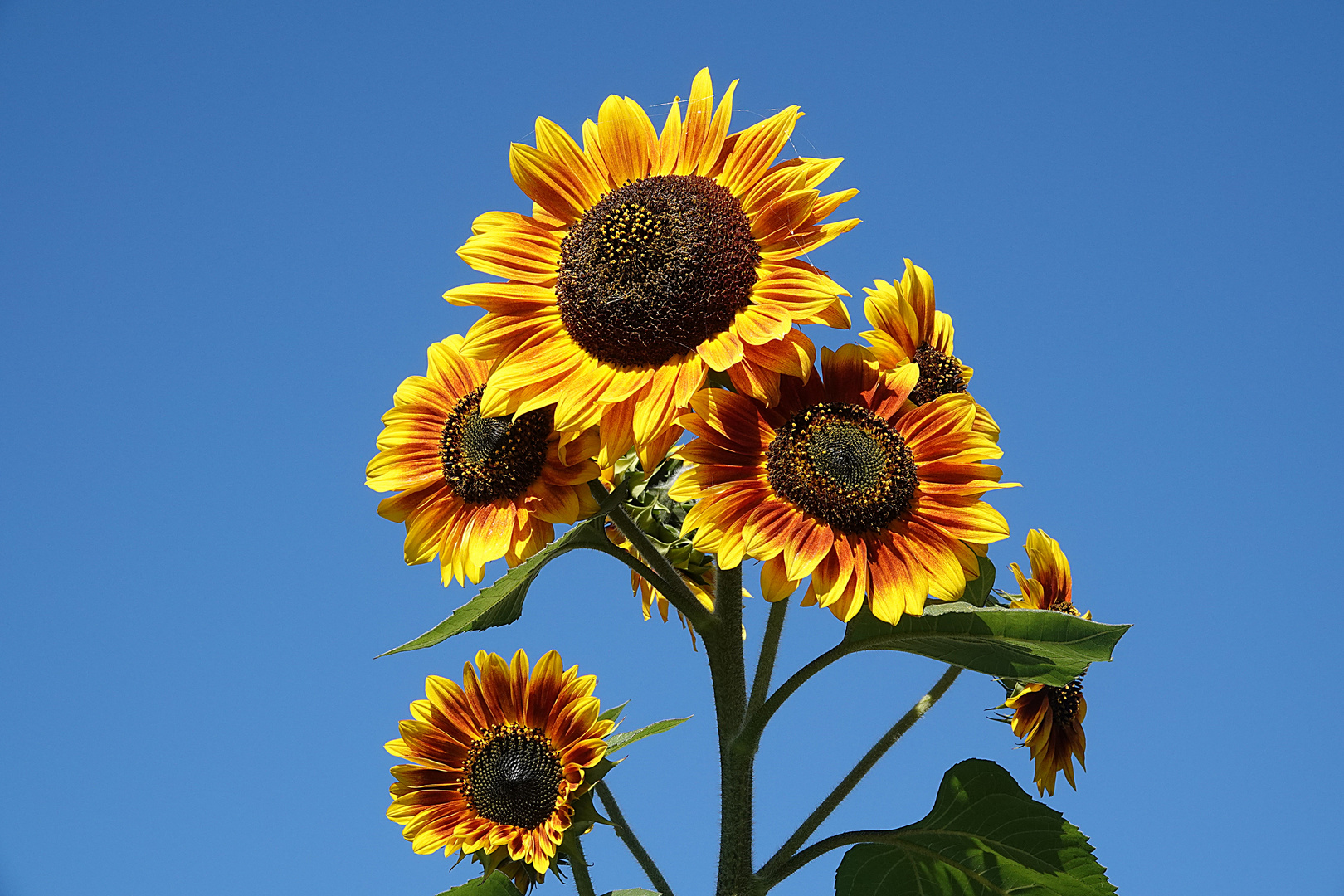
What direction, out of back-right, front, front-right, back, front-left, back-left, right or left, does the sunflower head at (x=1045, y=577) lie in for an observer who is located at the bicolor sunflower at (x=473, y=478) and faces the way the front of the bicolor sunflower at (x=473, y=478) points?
back-left

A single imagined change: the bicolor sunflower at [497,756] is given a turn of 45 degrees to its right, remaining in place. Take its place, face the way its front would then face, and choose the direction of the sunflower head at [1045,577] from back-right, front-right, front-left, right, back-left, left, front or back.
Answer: back-left

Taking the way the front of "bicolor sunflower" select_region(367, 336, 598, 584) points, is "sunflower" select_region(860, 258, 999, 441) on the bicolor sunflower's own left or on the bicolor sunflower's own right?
on the bicolor sunflower's own left

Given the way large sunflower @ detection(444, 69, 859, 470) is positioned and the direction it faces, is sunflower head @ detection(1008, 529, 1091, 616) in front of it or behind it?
behind

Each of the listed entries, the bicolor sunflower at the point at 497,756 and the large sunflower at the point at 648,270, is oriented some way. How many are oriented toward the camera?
2

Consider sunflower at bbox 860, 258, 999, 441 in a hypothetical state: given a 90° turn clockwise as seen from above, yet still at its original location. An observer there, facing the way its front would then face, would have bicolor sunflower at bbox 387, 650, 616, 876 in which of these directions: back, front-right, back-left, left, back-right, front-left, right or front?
front-right

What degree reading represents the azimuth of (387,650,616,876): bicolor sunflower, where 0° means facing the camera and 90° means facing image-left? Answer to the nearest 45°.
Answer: approximately 0°
